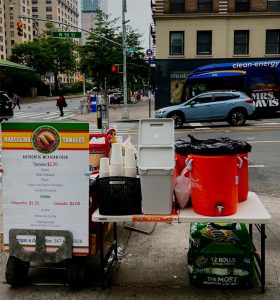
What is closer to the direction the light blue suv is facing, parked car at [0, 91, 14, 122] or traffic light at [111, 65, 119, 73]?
the parked car

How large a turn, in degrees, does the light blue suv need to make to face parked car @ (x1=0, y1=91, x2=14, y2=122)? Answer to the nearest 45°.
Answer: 0° — it already faces it

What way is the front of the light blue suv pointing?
to the viewer's left

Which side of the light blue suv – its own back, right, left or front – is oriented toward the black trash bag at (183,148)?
left

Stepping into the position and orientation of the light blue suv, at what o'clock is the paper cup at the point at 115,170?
The paper cup is roughly at 9 o'clock from the light blue suv.

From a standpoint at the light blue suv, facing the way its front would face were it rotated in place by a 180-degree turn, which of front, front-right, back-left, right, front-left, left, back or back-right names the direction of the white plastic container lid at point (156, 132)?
right

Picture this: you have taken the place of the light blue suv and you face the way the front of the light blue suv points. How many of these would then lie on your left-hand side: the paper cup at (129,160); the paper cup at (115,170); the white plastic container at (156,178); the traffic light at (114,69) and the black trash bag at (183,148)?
4

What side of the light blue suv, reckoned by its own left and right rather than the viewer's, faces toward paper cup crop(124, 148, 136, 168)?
left

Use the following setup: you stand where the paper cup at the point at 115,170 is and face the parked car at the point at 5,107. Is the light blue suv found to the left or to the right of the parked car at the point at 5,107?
right

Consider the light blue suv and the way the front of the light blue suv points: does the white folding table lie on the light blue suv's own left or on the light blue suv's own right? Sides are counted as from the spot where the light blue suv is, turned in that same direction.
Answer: on the light blue suv's own left

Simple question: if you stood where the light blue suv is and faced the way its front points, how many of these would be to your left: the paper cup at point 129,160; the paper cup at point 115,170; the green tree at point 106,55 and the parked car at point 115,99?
2

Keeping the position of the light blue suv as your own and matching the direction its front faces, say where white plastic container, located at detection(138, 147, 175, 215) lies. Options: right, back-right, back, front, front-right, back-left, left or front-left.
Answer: left

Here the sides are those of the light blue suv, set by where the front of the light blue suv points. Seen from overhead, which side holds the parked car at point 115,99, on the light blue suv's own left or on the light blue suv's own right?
on the light blue suv's own right
